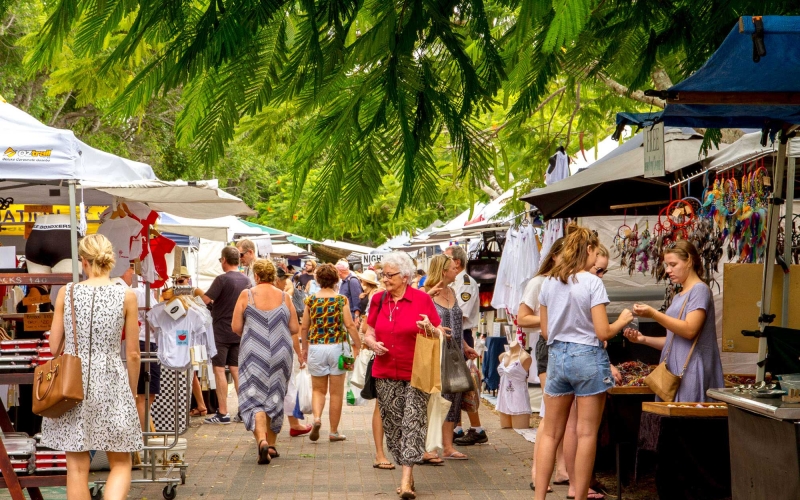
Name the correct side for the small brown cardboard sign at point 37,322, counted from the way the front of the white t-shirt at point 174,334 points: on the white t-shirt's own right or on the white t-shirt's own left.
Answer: on the white t-shirt's own right

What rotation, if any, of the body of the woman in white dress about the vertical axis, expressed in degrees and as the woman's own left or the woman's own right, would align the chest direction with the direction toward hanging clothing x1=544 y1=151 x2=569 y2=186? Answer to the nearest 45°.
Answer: approximately 45° to the woman's own right

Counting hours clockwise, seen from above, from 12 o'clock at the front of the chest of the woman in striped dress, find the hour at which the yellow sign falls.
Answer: The yellow sign is roughly at 10 o'clock from the woman in striped dress.

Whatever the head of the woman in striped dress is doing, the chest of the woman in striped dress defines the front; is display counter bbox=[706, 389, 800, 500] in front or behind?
behind

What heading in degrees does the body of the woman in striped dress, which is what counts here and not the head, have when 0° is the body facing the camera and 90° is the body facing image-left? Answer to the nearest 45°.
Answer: approximately 180°

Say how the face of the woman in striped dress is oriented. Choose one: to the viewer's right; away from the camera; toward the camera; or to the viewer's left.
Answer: away from the camera

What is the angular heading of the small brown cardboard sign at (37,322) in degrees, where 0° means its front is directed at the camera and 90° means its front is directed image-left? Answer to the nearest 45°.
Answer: approximately 0°

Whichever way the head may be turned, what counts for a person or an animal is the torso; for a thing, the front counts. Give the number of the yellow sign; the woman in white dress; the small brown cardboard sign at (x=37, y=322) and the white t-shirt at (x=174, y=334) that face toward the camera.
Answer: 3

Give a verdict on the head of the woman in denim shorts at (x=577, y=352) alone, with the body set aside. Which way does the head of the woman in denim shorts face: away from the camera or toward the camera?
away from the camera

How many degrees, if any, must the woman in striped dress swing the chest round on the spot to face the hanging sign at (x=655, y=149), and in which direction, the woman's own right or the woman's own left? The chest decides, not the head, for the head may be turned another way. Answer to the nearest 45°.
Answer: approximately 135° to the woman's own right

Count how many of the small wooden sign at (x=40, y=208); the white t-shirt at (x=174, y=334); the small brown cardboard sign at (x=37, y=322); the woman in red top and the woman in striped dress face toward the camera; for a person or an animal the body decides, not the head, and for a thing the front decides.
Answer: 4

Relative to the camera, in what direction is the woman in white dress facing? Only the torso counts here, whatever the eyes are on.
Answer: away from the camera
